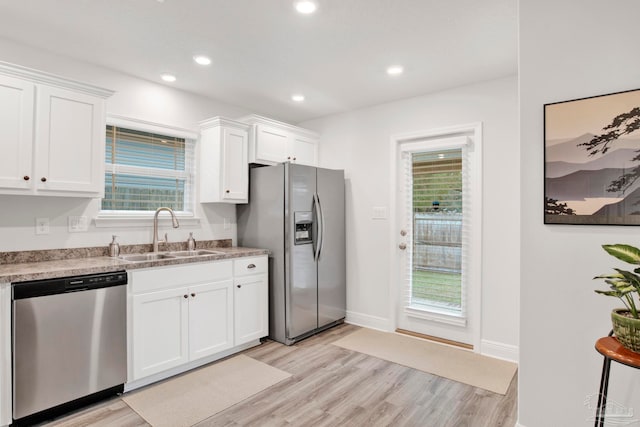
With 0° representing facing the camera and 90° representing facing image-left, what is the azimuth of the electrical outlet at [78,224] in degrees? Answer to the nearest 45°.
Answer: approximately 0°

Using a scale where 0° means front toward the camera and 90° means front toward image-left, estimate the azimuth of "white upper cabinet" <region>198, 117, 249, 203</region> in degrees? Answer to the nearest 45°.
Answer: approximately 315°

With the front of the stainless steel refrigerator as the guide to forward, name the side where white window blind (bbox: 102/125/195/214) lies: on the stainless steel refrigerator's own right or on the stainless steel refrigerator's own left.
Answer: on the stainless steel refrigerator's own right

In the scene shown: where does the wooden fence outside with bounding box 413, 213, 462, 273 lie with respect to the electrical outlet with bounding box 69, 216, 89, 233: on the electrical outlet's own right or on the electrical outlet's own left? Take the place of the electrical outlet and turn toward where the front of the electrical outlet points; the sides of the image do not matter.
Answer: on the electrical outlet's own left

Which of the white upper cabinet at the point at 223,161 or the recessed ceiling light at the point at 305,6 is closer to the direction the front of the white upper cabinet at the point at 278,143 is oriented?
the recessed ceiling light
